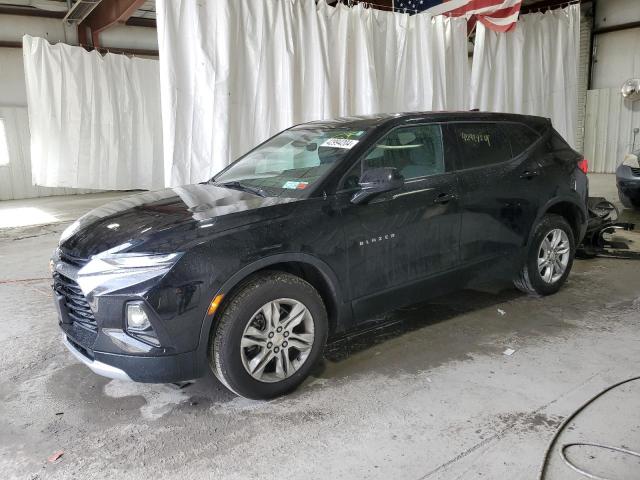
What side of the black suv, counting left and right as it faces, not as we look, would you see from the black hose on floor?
left

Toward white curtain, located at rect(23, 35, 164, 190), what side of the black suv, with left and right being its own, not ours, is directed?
right

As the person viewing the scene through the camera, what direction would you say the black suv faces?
facing the viewer and to the left of the viewer

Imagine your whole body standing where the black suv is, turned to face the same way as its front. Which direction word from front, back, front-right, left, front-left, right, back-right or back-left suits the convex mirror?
back

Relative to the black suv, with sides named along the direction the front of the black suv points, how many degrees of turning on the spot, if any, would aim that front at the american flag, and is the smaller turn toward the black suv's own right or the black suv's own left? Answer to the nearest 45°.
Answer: approximately 180°
